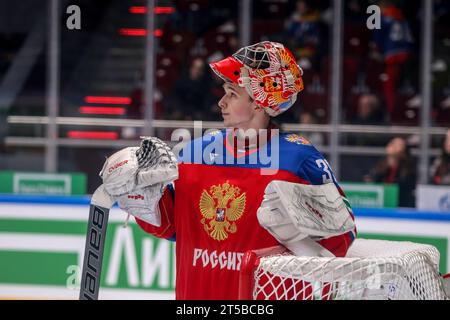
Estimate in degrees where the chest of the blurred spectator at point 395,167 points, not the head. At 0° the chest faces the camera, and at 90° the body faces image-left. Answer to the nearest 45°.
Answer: approximately 45°
